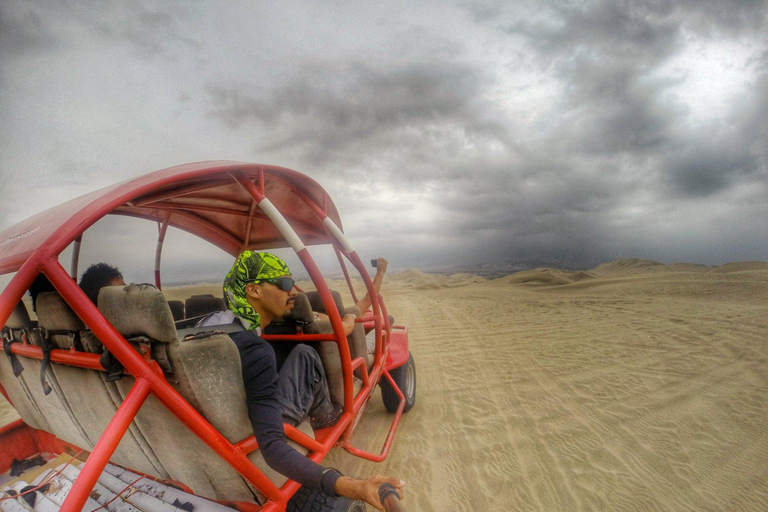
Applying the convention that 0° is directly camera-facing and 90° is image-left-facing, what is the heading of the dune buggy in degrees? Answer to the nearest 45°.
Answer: approximately 225°

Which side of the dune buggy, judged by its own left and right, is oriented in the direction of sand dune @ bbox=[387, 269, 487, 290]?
front

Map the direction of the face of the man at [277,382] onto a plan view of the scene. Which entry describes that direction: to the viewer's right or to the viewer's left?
to the viewer's right

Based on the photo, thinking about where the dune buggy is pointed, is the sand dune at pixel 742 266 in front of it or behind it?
in front

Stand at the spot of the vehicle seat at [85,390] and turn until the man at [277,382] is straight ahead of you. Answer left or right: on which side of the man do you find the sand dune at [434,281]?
left

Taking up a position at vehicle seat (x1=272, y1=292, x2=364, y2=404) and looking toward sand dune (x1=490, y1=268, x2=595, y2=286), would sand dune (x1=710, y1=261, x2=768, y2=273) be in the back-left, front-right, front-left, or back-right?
front-right

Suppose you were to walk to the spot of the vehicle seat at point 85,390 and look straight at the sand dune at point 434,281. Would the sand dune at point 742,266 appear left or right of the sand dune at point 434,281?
right
